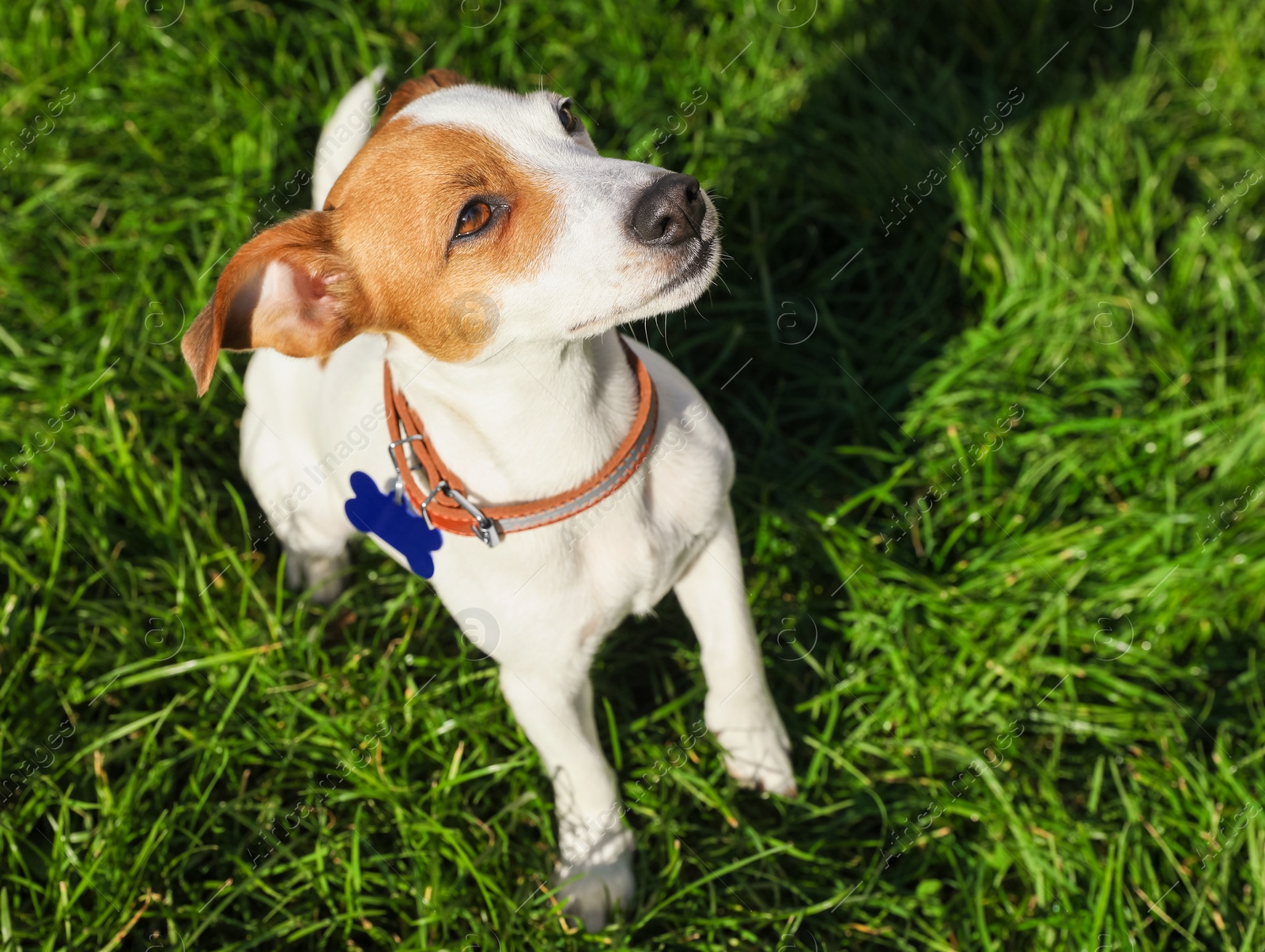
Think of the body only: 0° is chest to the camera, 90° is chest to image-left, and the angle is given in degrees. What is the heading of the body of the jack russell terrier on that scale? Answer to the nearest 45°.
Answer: approximately 315°
